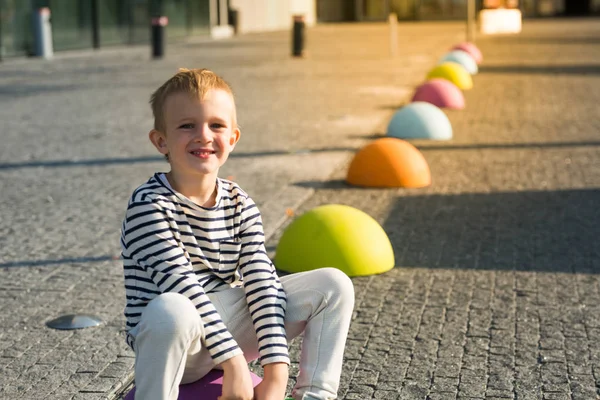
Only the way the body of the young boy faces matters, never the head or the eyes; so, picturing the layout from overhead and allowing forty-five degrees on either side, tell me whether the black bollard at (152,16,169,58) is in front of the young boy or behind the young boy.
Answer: behind

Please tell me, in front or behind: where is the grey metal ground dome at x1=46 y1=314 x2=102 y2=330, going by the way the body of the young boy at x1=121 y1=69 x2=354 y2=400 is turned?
behind

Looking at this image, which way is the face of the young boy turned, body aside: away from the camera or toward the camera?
toward the camera

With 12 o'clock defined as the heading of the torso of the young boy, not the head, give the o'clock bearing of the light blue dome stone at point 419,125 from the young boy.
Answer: The light blue dome stone is roughly at 8 o'clock from the young boy.

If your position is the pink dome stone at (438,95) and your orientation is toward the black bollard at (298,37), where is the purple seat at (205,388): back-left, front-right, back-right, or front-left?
back-left

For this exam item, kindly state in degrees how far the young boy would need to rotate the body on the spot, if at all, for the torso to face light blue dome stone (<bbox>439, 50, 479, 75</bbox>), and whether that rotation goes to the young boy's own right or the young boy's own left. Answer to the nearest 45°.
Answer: approximately 135° to the young boy's own left

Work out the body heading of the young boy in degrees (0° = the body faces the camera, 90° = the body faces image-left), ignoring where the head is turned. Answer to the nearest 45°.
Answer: approximately 315°

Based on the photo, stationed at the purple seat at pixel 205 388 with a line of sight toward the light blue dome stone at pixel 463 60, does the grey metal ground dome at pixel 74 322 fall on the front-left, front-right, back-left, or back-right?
front-left

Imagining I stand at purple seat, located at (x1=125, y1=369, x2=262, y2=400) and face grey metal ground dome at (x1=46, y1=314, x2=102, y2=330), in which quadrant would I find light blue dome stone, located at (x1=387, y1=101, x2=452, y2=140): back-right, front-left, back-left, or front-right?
front-right
